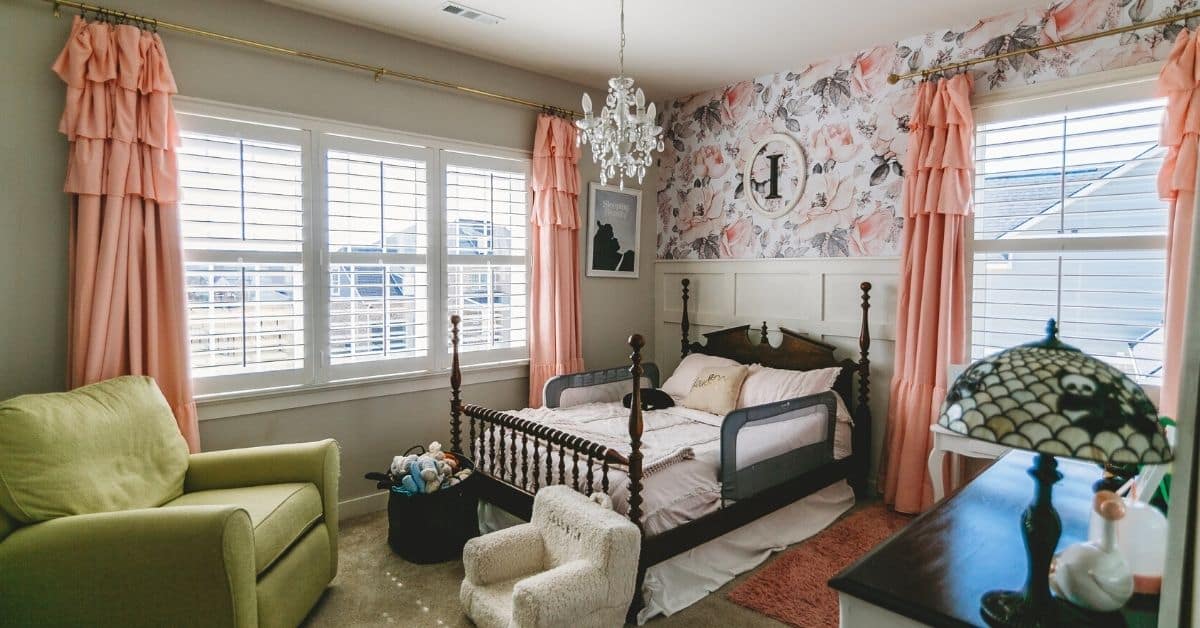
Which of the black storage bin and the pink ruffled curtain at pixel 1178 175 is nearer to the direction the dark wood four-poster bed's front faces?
the black storage bin

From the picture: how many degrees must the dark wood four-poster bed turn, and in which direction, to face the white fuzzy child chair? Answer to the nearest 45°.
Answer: approximately 45° to its left

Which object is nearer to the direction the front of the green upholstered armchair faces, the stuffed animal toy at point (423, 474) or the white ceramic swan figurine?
the white ceramic swan figurine

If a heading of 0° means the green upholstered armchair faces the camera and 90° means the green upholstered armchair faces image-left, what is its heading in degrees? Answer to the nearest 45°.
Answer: approximately 315°
